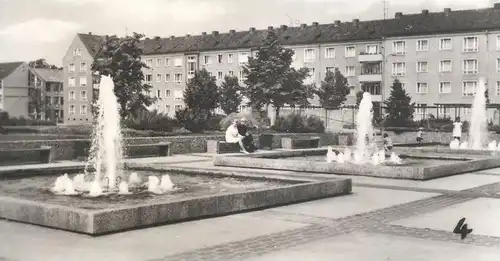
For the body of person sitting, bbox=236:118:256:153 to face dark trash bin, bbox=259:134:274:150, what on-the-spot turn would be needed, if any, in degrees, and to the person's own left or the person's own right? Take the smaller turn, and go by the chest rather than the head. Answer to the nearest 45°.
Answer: approximately 135° to the person's own left
